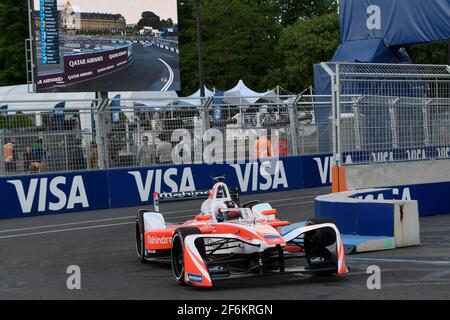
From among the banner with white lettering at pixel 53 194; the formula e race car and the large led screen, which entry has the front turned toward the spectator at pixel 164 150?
the large led screen

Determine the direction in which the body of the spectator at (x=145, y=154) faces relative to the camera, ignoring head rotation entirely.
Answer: toward the camera

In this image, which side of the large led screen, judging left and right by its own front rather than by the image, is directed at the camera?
front

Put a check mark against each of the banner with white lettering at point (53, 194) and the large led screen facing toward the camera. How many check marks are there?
2

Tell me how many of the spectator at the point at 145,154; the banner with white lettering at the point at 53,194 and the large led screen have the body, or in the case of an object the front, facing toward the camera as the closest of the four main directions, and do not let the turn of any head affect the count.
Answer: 3

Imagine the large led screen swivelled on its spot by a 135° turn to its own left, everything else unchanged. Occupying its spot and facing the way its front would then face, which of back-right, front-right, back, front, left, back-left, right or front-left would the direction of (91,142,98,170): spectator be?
back-right

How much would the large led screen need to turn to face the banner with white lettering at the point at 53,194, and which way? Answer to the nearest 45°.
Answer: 0° — it already faces it

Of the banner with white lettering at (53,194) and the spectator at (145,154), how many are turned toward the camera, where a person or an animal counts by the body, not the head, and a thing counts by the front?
2

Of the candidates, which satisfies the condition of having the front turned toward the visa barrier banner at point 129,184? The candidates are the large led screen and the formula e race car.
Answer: the large led screen

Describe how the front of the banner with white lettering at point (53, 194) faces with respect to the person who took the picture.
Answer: facing the viewer

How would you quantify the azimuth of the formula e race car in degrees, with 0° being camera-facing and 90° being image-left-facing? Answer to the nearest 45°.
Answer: approximately 315°
